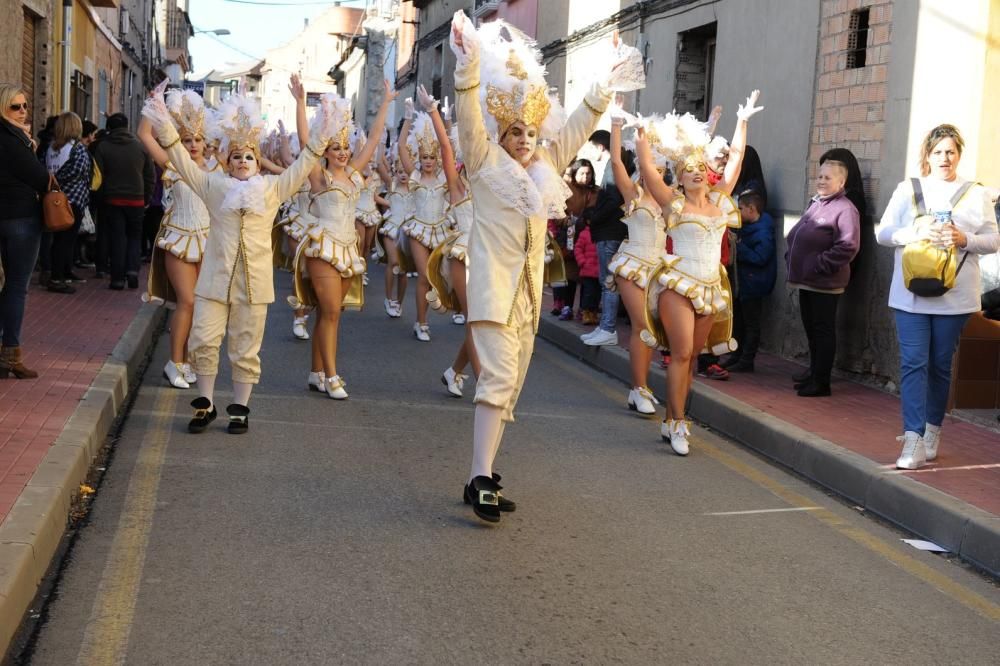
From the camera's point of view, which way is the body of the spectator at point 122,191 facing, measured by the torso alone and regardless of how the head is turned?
away from the camera

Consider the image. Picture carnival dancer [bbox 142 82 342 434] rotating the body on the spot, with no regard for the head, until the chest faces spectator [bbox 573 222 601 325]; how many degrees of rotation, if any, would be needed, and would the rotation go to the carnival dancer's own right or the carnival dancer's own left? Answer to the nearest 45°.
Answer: approximately 135° to the carnival dancer's own left

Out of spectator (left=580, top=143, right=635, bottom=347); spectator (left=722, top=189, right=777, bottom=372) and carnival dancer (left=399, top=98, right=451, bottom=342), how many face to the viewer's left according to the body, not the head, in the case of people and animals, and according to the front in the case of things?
2

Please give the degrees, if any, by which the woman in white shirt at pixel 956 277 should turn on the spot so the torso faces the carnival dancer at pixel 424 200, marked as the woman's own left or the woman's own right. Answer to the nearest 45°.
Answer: approximately 135° to the woman's own right

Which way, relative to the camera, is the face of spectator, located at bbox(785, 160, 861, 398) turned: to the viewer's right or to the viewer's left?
to the viewer's left

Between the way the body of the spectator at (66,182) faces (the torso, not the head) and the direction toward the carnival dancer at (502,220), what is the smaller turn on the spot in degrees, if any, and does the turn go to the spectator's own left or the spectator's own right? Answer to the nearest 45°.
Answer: approximately 135° to the spectator's own right

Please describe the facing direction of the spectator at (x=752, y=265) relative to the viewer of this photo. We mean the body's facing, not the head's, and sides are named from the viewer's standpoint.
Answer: facing to the left of the viewer

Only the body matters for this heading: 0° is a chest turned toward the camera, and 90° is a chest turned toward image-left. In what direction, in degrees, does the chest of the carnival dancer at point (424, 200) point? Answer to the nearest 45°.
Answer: approximately 0°

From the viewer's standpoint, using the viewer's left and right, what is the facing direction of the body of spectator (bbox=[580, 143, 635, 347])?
facing to the left of the viewer
